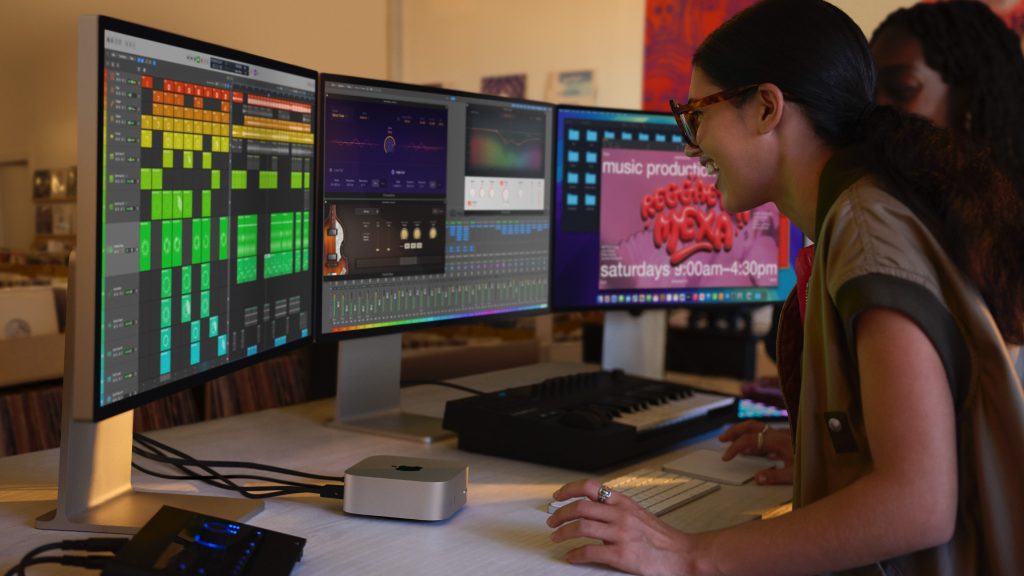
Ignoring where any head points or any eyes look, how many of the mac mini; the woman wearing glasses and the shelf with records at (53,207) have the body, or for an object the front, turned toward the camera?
1

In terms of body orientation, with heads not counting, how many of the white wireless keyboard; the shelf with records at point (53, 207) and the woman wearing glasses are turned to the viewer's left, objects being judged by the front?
1

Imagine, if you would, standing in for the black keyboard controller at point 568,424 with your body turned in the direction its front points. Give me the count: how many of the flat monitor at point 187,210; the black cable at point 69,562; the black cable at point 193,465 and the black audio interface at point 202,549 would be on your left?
0

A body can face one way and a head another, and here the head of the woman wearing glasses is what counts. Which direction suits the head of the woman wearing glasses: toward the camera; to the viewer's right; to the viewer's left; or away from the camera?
to the viewer's left

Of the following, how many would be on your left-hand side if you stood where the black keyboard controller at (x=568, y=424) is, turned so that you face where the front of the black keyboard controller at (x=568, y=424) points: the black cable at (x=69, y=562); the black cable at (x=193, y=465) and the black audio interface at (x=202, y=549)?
0

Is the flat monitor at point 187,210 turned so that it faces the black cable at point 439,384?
no

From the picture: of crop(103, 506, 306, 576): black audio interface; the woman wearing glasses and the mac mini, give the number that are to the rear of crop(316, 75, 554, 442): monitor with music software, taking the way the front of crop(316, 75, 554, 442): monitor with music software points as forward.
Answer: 0

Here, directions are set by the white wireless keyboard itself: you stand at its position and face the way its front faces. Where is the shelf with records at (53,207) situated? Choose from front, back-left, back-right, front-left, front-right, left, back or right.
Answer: back

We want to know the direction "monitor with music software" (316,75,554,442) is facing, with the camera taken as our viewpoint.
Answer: facing the viewer and to the right of the viewer

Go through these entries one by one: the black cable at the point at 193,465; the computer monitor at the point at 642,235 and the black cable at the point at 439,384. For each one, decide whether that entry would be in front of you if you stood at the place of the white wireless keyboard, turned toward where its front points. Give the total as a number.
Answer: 0

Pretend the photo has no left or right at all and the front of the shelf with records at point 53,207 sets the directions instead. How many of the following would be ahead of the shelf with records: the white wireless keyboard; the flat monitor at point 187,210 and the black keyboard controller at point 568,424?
3

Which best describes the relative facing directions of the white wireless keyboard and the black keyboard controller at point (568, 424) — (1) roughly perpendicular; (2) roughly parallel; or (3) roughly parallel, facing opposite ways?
roughly parallel

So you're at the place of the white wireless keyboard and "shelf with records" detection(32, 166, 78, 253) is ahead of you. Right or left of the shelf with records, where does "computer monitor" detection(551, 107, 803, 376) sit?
right

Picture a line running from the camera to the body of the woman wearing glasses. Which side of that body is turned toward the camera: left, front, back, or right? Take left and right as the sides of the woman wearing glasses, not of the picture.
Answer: left

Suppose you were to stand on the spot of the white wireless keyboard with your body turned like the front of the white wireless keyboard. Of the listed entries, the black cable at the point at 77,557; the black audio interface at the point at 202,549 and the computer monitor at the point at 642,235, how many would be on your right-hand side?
2

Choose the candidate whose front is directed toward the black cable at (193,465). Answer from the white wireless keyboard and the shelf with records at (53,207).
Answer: the shelf with records

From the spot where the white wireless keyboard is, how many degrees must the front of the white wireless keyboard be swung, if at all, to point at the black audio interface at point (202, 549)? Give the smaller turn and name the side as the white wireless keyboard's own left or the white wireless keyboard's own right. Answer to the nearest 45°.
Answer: approximately 90° to the white wireless keyboard's own right
